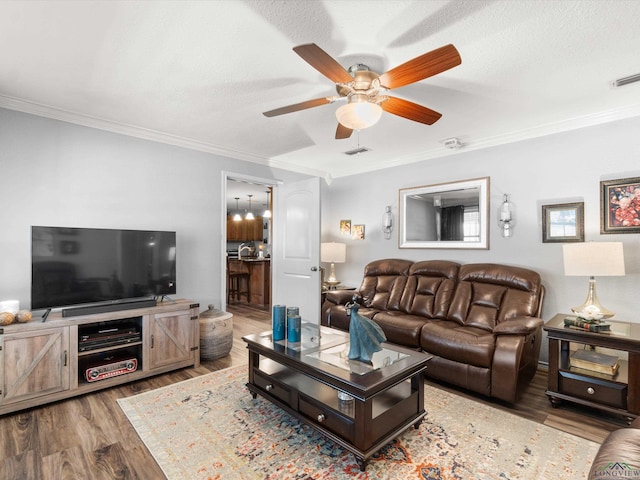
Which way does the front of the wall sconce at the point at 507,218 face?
toward the camera

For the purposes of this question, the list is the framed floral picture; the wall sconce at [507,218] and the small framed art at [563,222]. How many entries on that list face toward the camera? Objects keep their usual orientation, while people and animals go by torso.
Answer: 3

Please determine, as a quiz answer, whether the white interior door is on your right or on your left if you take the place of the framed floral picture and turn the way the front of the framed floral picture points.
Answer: on your right

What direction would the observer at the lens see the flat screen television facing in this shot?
facing the viewer and to the right of the viewer

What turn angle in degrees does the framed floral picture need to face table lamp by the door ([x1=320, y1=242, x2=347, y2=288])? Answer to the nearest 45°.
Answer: approximately 90° to its right

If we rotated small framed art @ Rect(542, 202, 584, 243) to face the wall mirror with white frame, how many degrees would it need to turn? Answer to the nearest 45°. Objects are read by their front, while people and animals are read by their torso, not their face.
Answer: approximately 90° to its right

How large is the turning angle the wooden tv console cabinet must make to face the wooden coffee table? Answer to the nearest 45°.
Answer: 0° — it already faces it

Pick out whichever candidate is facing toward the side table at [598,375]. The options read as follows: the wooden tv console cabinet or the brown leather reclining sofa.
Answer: the wooden tv console cabinet

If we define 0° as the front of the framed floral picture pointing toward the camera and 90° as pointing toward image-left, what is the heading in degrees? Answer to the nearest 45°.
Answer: approximately 0°

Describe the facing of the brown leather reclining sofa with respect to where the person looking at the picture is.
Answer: facing the viewer and to the left of the viewer

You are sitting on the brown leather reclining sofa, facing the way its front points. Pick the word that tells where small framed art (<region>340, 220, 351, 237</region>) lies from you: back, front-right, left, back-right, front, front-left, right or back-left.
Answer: right

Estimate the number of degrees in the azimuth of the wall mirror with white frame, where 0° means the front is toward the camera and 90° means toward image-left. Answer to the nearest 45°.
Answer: approximately 45°

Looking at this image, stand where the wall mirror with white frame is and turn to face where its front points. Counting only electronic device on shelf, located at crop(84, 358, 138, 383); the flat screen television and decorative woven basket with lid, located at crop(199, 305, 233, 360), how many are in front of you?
3

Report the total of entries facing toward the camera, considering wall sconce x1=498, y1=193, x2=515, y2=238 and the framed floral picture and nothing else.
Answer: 2
